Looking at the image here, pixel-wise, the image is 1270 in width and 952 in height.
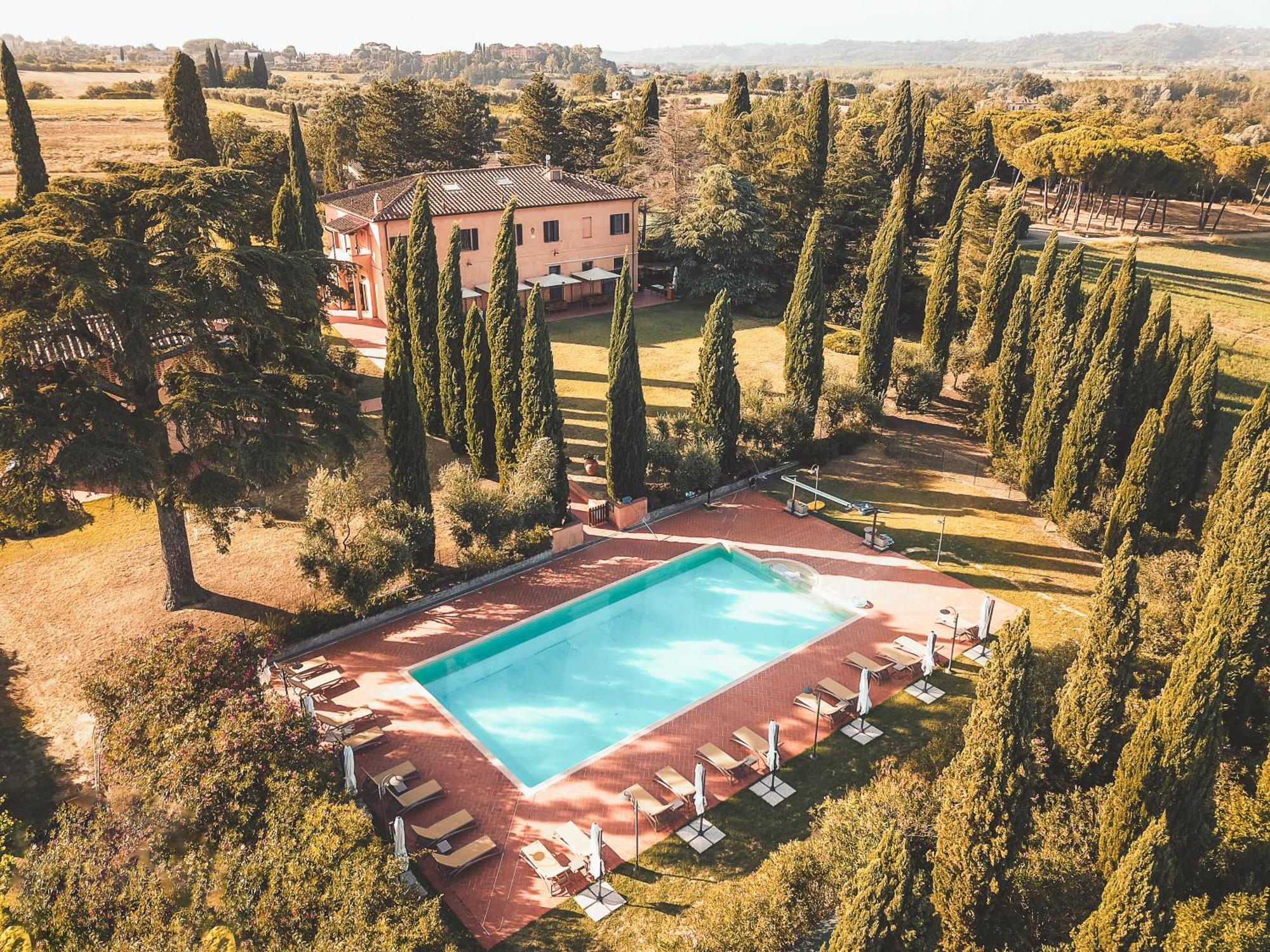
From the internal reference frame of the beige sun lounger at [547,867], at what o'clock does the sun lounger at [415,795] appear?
The sun lounger is roughly at 12 o'clock from the beige sun lounger.

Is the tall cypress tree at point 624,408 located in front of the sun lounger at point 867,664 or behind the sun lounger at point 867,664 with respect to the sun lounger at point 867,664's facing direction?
in front

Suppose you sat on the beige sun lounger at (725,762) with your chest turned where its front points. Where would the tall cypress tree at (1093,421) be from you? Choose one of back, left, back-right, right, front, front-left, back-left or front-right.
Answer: right

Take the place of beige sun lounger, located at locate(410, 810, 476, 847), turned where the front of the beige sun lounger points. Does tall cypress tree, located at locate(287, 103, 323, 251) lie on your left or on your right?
on your left

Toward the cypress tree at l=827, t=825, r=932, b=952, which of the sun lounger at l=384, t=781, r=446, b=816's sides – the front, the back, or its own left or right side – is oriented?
right

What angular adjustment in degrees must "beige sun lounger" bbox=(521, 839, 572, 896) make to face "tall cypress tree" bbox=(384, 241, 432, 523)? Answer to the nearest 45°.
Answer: approximately 45° to its right

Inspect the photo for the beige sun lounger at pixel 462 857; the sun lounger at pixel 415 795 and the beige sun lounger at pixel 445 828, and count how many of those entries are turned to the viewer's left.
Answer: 0

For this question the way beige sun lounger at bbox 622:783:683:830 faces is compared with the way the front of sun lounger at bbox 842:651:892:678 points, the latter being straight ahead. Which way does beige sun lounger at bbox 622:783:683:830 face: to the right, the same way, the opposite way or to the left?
the same way

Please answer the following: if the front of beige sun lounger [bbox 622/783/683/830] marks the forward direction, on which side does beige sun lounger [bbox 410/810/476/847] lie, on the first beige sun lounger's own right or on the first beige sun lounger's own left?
on the first beige sun lounger's own left

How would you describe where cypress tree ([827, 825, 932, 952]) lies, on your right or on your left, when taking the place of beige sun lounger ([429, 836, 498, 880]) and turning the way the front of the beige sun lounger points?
on your right

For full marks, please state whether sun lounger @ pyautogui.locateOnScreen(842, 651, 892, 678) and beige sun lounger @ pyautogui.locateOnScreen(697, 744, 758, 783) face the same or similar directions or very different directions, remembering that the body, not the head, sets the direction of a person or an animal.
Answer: same or similar directions

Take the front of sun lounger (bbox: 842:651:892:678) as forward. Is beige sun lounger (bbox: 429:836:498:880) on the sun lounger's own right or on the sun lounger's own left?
on the sun lounger's own left

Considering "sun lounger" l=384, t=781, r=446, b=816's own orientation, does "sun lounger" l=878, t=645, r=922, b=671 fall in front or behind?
in front

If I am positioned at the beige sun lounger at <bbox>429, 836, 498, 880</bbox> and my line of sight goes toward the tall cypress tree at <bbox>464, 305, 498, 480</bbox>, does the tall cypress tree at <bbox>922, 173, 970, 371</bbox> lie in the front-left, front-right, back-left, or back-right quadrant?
front-right

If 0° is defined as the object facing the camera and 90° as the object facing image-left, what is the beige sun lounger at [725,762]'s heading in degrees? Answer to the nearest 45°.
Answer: approximately 135°

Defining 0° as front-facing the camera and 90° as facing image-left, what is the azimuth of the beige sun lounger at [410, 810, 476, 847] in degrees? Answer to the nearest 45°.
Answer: approximately 225°

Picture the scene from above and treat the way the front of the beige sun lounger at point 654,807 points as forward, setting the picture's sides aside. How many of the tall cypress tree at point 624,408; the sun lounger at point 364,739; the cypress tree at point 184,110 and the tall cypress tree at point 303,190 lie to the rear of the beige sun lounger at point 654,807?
0

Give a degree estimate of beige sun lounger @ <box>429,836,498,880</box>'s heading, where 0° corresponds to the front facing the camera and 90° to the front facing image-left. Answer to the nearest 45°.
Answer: approximately 225°

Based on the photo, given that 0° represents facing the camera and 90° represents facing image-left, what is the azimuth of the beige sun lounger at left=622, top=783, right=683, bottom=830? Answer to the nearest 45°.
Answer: approximately 135°

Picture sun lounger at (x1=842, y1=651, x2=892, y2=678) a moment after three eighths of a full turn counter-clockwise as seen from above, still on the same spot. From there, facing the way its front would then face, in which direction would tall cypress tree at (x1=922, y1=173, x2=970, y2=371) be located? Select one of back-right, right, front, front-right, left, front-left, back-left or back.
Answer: back

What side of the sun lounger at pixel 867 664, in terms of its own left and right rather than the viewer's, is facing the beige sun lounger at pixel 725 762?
left
